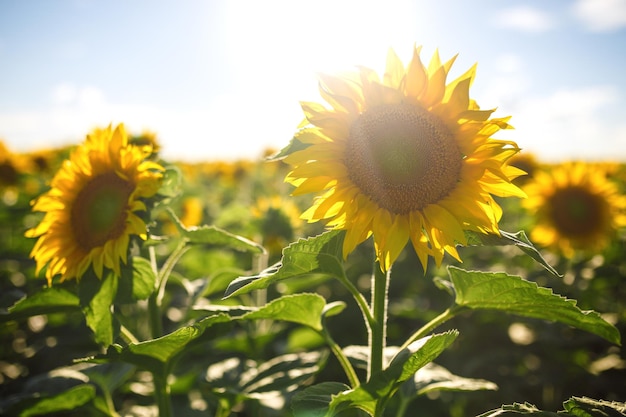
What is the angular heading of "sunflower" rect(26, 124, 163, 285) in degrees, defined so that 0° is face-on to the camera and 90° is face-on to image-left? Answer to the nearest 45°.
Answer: approximately 45°

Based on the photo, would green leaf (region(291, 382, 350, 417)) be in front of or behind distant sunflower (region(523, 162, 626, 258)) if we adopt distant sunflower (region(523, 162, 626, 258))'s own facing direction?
in front

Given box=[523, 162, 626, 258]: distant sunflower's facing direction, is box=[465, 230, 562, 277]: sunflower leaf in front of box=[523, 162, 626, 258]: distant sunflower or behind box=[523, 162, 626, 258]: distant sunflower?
in front

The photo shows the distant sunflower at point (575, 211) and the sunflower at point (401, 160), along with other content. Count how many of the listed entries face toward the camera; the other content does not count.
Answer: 2

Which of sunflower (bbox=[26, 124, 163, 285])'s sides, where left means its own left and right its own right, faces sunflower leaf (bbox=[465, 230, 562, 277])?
left
